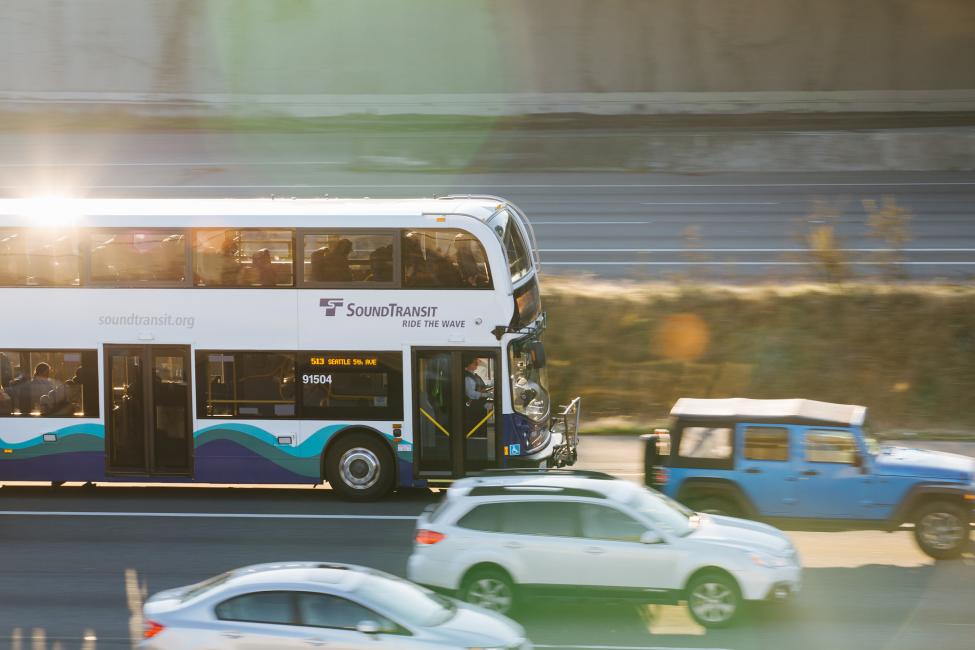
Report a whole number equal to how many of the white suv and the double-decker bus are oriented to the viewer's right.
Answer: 2

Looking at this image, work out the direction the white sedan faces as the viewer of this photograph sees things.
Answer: facing to the right of the viewer

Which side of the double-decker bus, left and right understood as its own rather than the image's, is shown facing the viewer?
right

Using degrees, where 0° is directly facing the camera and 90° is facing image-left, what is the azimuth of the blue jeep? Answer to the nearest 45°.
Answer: approximately 270°

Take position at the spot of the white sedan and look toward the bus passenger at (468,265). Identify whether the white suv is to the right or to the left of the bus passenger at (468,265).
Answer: right

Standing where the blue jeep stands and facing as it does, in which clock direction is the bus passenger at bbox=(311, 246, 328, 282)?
The bus passenger is roughly at 6 o'clock from the blue jeep.

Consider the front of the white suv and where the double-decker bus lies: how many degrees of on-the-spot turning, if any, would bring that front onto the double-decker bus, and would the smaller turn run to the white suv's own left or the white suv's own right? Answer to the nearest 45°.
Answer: approximately 135° to the white suv's own left

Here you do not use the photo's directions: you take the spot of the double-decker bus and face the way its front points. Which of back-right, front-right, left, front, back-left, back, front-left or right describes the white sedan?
right

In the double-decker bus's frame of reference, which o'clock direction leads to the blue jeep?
The blue jeep is roughly at 1 o'clock from the double-decker bus.

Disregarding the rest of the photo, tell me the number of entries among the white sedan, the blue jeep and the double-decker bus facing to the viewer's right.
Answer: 3

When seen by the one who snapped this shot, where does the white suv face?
facing to the right of the viewer
